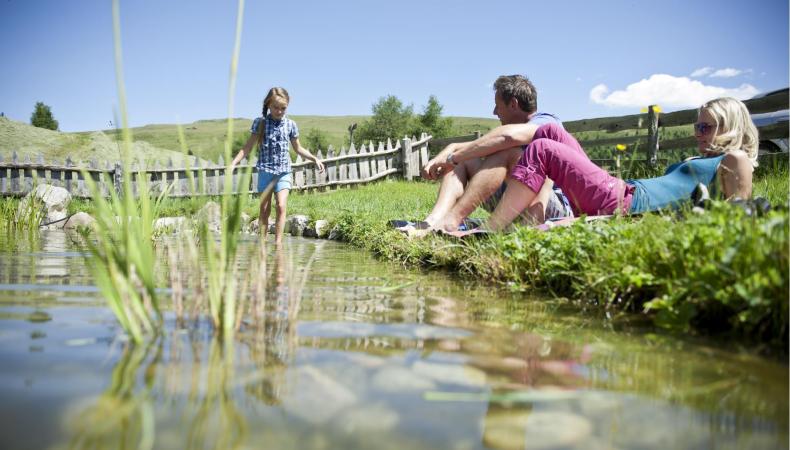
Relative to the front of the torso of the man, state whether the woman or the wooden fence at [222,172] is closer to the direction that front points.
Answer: the wooden fence

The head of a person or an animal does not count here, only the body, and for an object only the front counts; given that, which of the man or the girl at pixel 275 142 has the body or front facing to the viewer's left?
the man

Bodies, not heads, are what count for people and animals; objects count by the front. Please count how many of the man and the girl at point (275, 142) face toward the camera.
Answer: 1

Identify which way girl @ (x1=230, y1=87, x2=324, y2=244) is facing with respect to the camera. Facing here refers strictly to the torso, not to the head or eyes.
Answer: toward the camera

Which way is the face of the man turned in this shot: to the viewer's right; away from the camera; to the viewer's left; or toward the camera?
to the viewer's left

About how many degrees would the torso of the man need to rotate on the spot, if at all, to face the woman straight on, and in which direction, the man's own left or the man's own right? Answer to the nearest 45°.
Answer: approximately 135° to the man's own left

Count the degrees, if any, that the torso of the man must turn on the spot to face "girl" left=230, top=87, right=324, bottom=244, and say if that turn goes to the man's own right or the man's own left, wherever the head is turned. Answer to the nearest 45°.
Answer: approximately 45° to the man's own right

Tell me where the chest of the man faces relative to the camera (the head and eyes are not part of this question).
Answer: to the viewer's left

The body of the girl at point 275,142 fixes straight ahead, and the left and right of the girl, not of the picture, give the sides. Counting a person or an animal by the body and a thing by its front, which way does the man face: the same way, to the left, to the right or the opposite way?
to the right

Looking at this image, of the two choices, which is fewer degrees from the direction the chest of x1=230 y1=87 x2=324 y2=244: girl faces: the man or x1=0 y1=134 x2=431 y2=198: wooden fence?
the man
